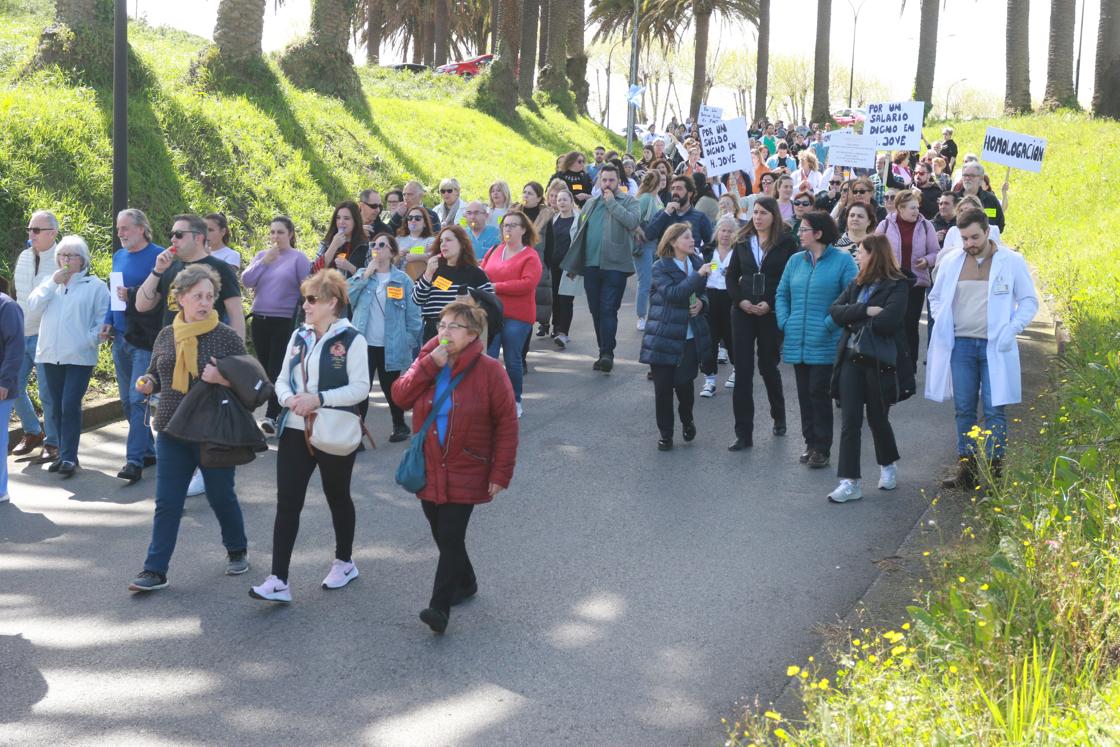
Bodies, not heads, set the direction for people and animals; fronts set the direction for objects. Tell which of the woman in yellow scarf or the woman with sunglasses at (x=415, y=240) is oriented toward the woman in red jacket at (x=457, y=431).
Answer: the woman with sunglasses

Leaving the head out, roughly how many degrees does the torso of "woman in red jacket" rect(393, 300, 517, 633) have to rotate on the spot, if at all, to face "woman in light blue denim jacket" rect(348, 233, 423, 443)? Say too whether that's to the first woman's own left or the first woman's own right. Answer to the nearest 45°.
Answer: approximately 135° to the first woman's own right

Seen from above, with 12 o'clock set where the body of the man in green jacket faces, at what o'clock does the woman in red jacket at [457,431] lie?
The woman in red jacket is roughly at 12 o'clock from the man in green jacket.

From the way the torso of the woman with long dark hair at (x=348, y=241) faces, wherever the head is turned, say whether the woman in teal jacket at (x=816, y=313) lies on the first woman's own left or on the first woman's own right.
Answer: on the first woman's own left

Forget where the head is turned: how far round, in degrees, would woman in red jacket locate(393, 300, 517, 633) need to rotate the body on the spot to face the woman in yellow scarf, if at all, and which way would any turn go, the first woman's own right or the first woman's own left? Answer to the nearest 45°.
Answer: approximately 90° to the first woman's own right

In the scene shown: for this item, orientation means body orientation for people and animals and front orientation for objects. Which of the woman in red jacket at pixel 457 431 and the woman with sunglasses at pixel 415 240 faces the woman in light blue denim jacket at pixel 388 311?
the woman with sunglasses

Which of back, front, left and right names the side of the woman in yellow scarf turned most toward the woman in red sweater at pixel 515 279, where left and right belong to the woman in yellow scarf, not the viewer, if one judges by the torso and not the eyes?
back

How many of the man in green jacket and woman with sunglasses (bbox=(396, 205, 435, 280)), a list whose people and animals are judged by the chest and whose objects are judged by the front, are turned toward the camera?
2

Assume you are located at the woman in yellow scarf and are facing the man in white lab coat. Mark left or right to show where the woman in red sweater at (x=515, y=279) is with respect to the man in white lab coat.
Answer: left

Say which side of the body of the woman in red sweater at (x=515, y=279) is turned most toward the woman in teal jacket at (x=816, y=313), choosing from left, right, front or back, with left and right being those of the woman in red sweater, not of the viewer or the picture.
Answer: left

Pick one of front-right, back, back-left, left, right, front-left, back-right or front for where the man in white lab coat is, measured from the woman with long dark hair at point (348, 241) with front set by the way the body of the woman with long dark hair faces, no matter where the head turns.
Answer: left

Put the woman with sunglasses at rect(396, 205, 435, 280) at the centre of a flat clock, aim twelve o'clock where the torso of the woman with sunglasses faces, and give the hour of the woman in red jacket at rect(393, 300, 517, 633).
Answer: The woman in red jacket is roughly at 12 o'clock from the woman with sunglasses.

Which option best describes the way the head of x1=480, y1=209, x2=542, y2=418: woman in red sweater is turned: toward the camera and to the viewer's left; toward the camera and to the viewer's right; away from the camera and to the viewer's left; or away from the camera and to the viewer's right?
toward the camera and to the viewer's left
